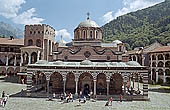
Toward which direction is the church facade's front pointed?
toward the camera
